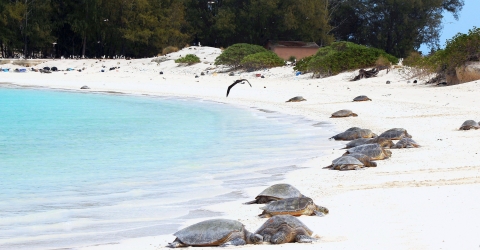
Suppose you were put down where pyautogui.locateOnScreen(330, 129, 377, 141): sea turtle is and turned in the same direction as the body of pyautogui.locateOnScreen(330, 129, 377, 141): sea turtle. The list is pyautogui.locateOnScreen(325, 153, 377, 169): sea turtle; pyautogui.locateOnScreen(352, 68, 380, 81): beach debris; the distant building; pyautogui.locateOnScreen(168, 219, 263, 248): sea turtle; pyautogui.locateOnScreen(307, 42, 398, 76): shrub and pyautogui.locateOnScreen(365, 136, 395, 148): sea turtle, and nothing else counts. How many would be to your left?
3

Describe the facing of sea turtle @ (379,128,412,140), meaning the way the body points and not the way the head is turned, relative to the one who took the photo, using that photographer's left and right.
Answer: facing to the right of the viewer

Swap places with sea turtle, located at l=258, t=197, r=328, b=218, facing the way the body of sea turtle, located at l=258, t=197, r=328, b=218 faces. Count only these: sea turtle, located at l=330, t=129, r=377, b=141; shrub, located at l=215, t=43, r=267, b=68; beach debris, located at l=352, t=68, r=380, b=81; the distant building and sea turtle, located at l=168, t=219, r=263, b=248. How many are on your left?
4

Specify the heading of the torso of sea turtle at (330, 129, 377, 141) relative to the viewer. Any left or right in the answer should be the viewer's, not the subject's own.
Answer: facing to the right of the viewer

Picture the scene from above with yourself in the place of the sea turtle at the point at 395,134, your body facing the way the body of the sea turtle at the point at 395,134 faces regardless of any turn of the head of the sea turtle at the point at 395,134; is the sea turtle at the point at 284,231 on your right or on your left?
on your right

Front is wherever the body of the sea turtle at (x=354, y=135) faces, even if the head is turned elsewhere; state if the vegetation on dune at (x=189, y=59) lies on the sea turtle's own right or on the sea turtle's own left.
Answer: on the sea turtle's own left

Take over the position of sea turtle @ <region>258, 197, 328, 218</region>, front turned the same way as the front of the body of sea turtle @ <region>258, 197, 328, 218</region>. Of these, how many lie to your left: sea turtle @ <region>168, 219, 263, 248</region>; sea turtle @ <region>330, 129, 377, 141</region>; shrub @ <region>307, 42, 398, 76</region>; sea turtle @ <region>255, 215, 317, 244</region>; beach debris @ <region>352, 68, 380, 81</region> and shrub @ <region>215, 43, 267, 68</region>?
4
